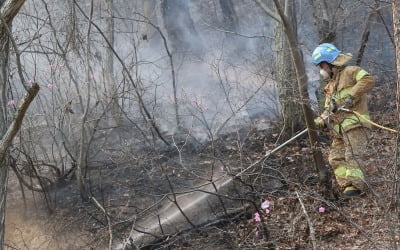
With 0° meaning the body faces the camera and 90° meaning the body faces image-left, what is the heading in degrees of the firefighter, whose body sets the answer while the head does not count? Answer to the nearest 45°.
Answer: approximately 45°

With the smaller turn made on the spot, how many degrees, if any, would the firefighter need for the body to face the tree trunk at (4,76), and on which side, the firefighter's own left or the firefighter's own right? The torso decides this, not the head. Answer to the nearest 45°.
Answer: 0° — they already face it

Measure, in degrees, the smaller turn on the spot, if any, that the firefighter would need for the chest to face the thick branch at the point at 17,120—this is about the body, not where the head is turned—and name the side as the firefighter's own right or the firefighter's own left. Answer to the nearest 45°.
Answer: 0° — they already face it

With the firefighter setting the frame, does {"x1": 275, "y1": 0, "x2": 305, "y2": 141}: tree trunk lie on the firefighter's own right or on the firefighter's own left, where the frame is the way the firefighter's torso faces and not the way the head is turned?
on the firefighter's own right
